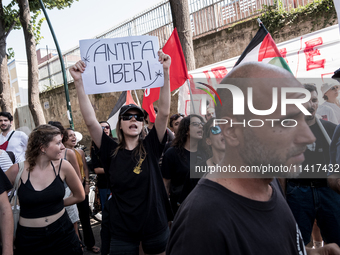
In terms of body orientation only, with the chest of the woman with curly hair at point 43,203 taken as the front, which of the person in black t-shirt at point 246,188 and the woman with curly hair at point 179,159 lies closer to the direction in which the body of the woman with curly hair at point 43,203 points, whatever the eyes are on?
the person in black t-shirt

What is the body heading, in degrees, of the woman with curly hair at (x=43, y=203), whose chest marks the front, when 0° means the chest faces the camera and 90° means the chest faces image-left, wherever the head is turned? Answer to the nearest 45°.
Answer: approximately 0°

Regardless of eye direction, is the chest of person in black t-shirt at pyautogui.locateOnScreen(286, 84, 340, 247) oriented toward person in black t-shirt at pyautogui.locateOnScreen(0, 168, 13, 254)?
no

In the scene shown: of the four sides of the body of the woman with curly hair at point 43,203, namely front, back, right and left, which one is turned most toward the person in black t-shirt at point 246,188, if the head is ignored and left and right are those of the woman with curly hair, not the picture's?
front

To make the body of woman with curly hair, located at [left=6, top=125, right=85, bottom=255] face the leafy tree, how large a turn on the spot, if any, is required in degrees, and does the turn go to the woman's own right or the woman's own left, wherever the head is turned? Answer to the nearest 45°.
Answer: approximately 180°

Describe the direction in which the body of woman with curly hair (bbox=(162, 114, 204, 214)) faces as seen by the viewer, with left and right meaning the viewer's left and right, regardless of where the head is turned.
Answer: facing the viewer and to the right of the viewer

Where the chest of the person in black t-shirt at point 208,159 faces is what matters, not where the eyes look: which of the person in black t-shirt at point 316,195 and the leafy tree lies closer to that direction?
the person in black t-shirt

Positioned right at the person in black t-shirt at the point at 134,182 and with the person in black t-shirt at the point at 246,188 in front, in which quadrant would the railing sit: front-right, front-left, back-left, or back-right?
back-left

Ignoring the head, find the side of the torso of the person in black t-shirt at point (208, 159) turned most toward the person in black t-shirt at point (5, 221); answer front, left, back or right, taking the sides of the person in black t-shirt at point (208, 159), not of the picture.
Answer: right

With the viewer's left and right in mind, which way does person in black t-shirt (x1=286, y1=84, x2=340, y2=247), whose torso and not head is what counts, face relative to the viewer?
facing the viewer

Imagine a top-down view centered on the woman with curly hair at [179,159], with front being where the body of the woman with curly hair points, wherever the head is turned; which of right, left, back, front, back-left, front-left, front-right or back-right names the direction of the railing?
back-left

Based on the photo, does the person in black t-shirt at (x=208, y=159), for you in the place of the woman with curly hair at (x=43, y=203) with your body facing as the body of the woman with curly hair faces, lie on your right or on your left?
on your left
